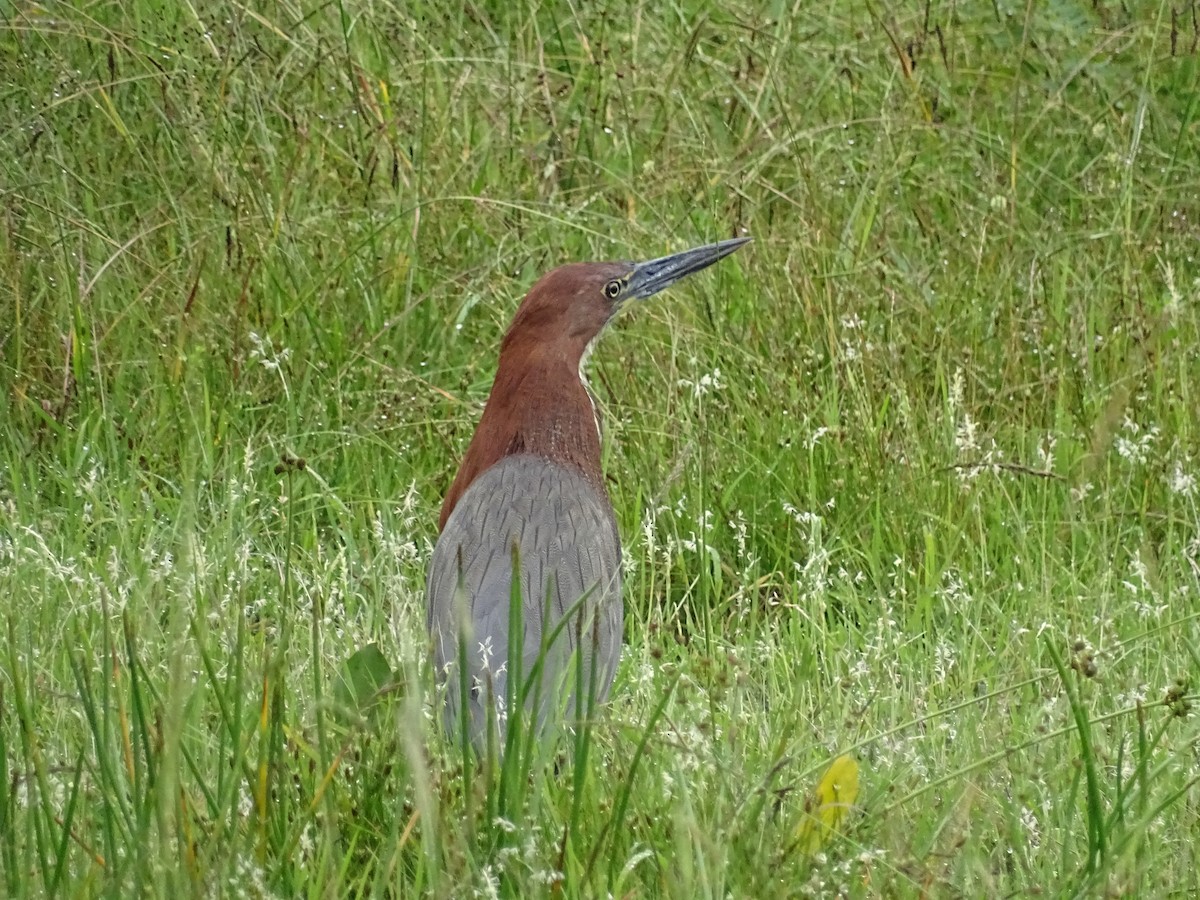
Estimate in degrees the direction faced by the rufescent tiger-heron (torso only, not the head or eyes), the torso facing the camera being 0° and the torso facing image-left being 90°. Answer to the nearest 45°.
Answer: approximately 180°
